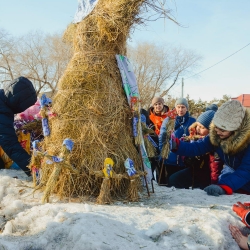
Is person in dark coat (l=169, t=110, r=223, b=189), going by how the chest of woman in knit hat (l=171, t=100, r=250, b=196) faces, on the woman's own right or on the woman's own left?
on the woman's own right

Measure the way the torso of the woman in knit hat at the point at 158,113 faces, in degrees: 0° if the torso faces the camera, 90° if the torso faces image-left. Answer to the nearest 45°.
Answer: approximately 0°

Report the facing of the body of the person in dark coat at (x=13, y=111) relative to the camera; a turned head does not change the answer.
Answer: to the viewer's right

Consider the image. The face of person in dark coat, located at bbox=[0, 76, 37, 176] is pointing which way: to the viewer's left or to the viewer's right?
to the viewer's right
